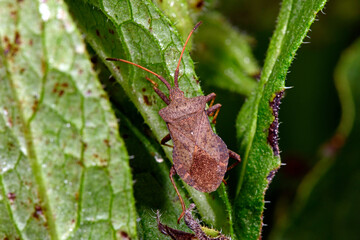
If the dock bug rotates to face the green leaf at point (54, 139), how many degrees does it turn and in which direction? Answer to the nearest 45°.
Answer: approximately 135° to its left

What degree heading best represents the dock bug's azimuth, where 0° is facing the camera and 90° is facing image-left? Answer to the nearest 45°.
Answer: approximately 180°

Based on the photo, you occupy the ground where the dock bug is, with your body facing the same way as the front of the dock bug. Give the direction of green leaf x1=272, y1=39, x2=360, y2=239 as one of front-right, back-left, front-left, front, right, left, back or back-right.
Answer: front-right

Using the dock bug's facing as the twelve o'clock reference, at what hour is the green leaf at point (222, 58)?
The green leaf is roughly at 12 o'clock from the dock bug.

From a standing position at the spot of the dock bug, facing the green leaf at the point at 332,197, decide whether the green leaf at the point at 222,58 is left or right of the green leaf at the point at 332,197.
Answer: left
